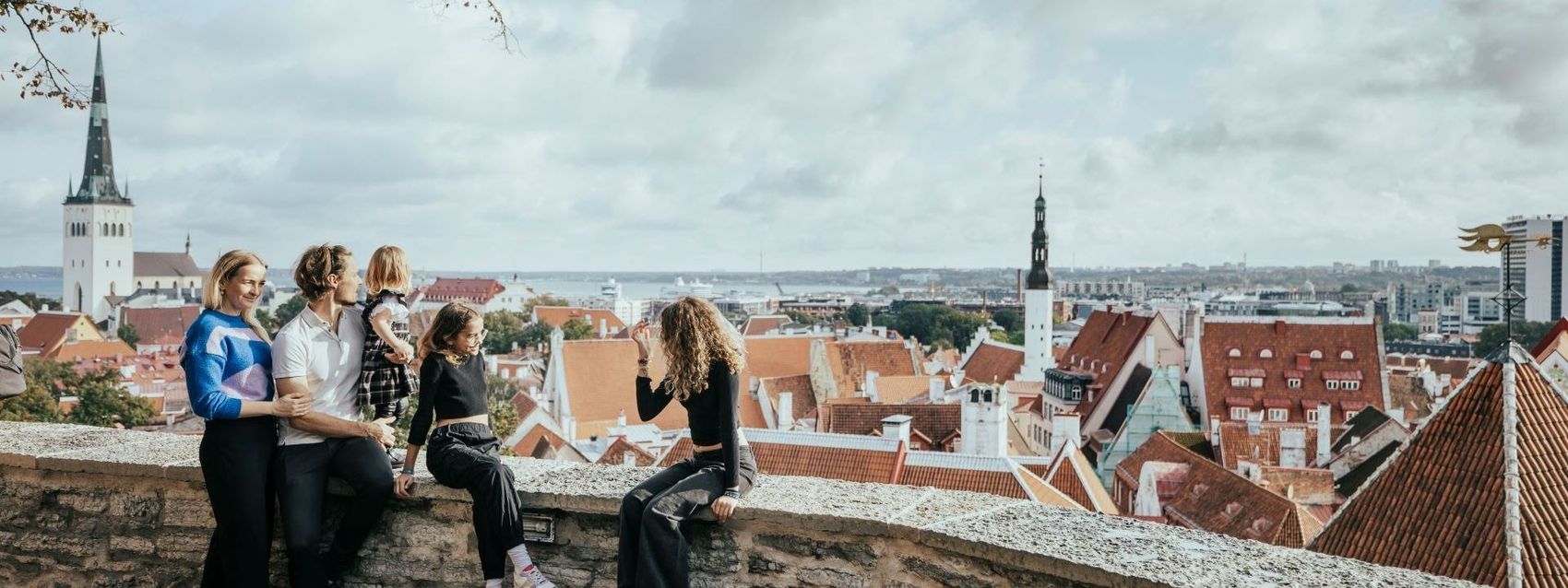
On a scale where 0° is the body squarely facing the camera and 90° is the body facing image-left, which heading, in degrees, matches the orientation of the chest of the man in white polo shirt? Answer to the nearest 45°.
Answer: approximately 315°

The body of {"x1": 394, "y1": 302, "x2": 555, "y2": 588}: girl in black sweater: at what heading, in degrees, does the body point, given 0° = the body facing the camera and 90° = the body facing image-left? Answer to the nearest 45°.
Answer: approximately 315°

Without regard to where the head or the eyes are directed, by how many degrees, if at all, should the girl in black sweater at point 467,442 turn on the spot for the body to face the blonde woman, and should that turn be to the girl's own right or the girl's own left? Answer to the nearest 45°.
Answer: approximately 135° to the girl's own right

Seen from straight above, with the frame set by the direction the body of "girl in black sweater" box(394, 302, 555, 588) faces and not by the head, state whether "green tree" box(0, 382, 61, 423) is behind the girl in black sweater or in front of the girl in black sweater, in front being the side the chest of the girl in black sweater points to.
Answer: behind

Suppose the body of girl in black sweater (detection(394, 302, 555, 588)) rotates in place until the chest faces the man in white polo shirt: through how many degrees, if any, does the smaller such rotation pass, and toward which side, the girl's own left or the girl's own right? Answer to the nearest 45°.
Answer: approximately 135° to the girl's own right

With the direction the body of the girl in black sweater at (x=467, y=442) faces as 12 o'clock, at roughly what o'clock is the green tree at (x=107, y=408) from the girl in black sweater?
The green tree is roughly at 7 o'clock from the girl in black sweater.

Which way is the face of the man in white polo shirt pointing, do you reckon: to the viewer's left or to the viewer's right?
to the viewer's right
